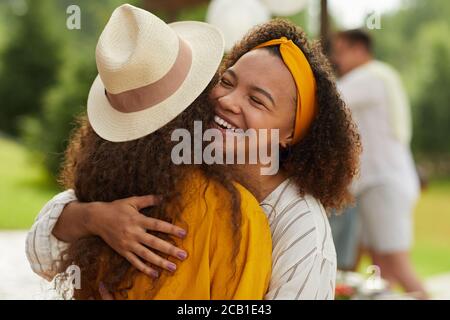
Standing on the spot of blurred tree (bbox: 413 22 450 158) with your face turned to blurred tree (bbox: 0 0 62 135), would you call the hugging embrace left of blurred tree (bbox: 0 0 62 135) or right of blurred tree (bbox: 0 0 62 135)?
left

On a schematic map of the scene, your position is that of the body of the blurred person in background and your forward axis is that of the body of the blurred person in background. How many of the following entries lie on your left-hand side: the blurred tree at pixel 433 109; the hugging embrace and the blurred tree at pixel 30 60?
1

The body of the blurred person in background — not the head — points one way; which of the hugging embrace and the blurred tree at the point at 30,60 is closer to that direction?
the blurred tree

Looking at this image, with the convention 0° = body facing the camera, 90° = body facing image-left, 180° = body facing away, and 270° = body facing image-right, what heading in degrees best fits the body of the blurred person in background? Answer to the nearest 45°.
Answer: approximately 90°

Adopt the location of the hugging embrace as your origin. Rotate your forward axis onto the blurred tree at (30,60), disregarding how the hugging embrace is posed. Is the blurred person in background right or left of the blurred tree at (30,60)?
right

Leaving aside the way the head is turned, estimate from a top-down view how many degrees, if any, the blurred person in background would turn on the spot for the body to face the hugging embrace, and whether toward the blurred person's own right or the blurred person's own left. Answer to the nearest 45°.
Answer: approximately 90° to the blurred person's own left

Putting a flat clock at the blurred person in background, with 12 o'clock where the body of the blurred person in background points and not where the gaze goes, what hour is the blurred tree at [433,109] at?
The blurred tree is roughly at 3 o'clock from the blurred person in background.

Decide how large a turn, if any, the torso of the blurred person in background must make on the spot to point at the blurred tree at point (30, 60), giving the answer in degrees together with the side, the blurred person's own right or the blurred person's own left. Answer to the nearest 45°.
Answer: approximately 45° to the blurred person's own right
